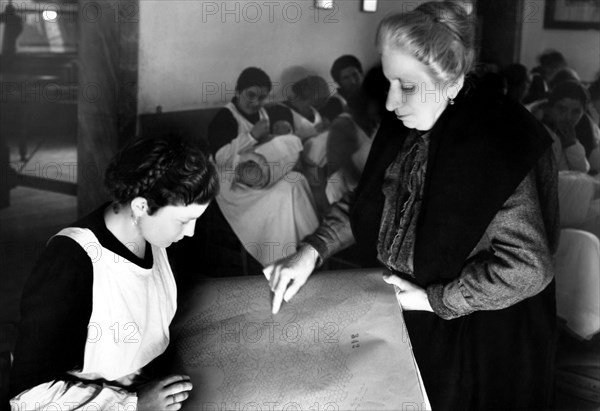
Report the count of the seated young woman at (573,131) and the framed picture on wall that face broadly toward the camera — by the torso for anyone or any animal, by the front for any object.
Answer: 2

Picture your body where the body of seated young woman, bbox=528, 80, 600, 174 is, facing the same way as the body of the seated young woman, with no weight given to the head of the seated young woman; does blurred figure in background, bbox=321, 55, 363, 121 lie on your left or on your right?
on your right

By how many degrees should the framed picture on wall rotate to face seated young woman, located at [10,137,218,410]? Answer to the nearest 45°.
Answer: approximately 45° to its right

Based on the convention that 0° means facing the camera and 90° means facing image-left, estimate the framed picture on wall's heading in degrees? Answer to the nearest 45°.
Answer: approximately 0°

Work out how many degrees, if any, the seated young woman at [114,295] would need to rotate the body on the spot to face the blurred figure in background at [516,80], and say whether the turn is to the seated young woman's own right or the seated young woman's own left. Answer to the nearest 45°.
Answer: approximately 90° to the seated young woman's own left

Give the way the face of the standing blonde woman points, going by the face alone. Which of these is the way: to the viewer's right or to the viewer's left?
to the viewer's left

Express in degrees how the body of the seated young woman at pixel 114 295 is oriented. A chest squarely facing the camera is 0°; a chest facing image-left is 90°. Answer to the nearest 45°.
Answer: approximately 315°
